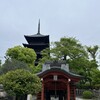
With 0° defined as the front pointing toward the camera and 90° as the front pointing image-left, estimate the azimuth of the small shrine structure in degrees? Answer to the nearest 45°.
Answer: approximately 0°

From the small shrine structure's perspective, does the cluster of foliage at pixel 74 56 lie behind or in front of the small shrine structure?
behind

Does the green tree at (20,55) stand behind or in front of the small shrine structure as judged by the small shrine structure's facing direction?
behind
